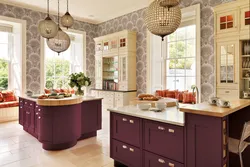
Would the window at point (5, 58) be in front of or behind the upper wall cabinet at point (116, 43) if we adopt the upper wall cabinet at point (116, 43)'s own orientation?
in front

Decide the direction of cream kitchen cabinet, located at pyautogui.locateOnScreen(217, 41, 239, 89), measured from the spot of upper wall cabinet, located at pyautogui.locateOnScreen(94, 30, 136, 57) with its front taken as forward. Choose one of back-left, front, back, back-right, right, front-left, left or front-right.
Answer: left

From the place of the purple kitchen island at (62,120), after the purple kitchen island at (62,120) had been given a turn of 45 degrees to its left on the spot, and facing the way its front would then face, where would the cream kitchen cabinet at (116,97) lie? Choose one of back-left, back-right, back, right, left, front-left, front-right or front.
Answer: back-left

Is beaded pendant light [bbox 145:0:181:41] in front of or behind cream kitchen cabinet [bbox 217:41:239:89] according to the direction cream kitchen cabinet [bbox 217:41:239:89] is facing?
in front

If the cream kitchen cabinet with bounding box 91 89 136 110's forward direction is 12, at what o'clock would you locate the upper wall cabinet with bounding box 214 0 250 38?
The upper wall cabinet is roughly at 9 o'clock from the cream kitchen cabinet.

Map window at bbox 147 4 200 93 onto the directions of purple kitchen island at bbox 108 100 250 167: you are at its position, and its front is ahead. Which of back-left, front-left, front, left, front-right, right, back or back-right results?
back-right

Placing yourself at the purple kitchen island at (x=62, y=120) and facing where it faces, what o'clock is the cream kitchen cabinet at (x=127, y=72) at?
The cream kitchen cabinet is roughly at 6 o'clock from the purple kitchen island.

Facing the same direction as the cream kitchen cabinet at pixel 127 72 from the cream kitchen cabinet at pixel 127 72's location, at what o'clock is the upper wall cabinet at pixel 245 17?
The upper wall cabinet is roughly at 9 o'clock from the cream kitchen cabinet.

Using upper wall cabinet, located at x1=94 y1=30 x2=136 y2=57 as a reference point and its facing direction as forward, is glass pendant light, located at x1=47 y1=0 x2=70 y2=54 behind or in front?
in front

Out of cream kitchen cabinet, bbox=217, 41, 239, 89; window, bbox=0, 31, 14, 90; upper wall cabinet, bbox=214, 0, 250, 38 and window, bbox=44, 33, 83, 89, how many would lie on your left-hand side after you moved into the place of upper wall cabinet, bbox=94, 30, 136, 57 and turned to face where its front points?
2

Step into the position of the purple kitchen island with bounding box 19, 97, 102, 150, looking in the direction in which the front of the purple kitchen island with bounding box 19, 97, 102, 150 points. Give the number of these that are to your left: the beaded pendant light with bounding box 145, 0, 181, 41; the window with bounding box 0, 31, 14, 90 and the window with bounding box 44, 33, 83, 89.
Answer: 1

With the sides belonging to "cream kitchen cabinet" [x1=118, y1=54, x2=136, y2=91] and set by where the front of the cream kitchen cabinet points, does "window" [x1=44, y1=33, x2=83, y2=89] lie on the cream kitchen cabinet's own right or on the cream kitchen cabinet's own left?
on the cream kitchen cabinet's own right
